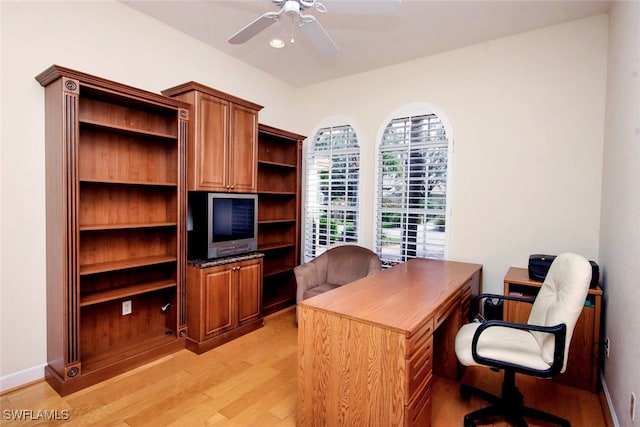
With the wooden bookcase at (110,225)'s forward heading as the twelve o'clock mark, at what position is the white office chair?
The white office chair is roughly at 12 o'clock from the wooden bookcase.

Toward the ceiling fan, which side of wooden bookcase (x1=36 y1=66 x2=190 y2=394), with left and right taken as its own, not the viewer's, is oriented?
front

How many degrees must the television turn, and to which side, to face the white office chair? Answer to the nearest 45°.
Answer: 0° — it already faces it

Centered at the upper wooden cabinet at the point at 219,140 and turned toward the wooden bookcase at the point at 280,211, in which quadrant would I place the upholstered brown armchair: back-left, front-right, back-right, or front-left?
front-right

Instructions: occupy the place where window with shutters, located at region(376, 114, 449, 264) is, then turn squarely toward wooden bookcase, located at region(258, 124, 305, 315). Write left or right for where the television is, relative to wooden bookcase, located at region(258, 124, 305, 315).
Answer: left

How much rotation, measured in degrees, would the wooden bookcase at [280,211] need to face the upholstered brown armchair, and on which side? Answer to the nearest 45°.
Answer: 0° — it already faces it

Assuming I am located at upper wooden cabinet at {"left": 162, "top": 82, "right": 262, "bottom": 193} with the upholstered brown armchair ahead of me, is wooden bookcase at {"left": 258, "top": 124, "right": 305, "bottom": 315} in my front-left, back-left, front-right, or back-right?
front-left

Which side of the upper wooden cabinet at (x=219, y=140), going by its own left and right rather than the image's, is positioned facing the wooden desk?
front

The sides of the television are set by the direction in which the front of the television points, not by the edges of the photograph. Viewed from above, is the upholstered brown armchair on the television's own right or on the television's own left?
on the television's own left

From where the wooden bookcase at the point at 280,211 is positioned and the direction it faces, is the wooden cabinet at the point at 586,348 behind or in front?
in front

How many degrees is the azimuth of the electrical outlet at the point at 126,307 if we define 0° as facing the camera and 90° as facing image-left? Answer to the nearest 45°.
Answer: approximately 315°

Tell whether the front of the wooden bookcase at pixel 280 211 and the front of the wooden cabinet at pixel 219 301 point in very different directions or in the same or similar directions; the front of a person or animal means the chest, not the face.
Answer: same or similar directions

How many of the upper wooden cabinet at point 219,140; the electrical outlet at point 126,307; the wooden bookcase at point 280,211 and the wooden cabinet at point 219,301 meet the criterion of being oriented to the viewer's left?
0

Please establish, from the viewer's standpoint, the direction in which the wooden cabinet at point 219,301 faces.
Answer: facing the viewer and to the right of the viewer

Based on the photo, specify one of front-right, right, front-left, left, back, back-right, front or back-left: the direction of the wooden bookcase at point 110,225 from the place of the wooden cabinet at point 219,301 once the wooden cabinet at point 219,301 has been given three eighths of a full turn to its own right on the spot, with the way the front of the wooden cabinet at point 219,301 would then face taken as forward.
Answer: front

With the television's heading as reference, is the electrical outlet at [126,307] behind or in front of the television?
behind
